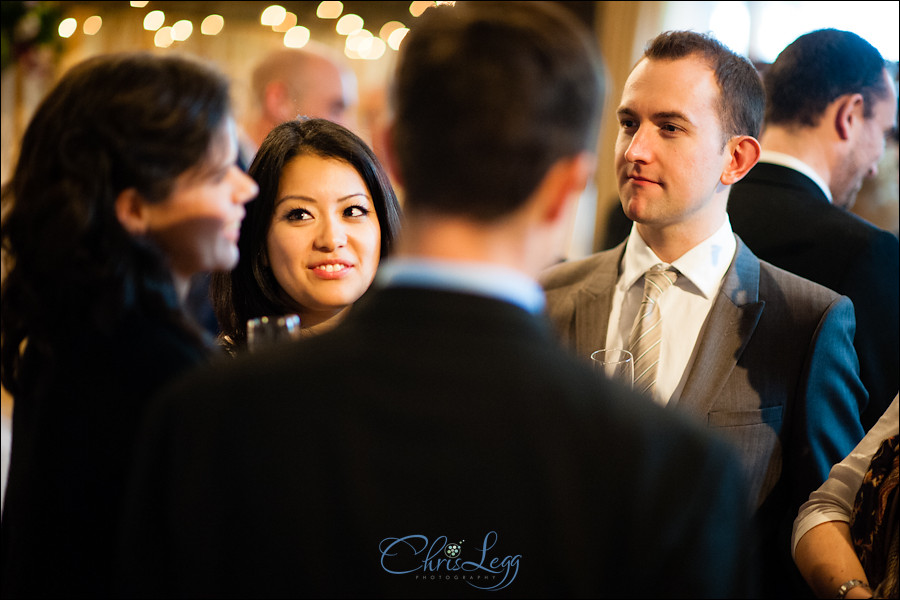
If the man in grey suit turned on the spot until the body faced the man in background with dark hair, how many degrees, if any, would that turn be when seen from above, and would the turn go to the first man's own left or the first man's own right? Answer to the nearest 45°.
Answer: approximately 180°

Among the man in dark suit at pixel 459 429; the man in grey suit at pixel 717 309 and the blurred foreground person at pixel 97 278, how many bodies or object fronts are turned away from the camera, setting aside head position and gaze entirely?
1

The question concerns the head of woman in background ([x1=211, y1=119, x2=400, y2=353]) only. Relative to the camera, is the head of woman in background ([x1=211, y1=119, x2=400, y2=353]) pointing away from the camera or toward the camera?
toward the camera

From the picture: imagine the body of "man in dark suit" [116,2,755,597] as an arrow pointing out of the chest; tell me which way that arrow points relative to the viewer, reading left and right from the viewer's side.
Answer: facing away from the viewer

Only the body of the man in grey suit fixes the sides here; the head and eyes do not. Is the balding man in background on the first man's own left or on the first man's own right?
on the first man's own right
